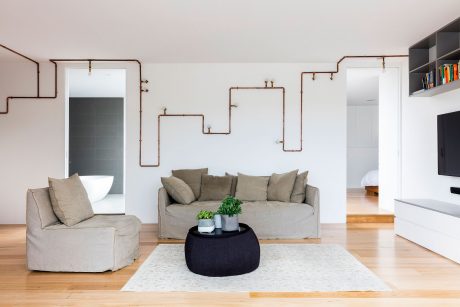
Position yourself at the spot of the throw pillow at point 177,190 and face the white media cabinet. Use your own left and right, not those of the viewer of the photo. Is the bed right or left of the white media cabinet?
left

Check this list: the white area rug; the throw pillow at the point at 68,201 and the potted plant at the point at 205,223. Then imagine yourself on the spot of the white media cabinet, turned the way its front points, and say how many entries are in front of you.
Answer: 3

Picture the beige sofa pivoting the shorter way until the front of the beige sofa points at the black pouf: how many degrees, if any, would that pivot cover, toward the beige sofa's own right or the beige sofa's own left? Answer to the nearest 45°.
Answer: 0° — it already faces it

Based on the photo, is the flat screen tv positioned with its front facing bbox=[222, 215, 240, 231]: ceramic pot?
yes

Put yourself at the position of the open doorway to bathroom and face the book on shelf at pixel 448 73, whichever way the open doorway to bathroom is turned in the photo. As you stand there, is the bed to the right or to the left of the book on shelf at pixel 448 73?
left

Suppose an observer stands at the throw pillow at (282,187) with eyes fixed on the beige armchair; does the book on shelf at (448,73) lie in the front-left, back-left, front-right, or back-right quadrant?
back-left

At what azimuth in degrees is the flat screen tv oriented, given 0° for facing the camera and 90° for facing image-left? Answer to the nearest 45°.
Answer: approximately 45°

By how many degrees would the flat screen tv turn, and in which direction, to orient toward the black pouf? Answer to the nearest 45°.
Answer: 0° — it already faces it

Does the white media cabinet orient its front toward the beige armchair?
yes

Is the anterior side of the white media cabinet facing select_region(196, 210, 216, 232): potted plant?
yes
